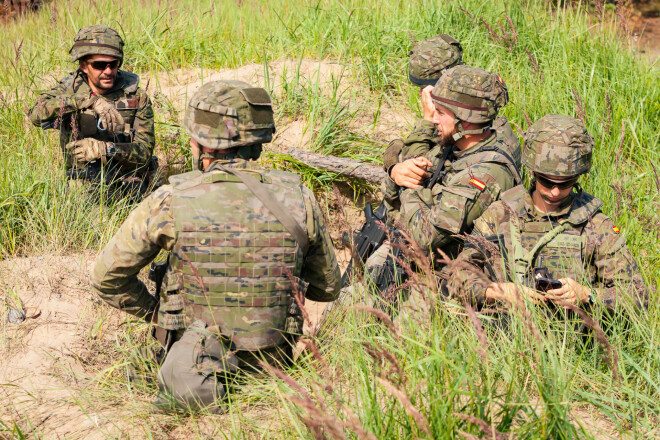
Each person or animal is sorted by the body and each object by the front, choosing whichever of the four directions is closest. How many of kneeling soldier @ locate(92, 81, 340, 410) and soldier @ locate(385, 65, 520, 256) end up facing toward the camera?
0

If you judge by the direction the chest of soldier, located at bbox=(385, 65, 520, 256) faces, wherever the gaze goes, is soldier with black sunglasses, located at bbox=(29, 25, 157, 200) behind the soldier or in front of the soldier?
in front

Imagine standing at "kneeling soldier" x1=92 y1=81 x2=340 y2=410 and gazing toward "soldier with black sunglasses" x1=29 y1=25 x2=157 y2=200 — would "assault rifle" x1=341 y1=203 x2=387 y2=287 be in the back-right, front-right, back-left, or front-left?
front-right

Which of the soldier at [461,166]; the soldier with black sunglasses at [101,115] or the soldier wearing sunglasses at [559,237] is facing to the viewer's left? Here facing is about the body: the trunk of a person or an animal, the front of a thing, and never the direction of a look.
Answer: the soldier

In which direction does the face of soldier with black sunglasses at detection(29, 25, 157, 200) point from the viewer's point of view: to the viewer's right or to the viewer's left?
to the viewer's right

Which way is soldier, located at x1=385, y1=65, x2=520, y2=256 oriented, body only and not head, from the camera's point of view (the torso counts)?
to the viewer's left

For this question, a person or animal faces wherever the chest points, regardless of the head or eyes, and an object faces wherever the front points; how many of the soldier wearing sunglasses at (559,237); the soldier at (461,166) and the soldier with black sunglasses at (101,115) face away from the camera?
0

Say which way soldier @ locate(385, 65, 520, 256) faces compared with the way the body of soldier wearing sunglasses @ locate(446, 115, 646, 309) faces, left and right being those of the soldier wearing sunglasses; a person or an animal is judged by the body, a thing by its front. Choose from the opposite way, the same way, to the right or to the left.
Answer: to the right

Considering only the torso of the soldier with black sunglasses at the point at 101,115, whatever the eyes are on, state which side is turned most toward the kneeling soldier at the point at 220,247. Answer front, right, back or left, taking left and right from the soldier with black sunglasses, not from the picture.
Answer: front

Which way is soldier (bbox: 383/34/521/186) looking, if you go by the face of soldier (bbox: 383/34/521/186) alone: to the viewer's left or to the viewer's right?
to the viewer's left

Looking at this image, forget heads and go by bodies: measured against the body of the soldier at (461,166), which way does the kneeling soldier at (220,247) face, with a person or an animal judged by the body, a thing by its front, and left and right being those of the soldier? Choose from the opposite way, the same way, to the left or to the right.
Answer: to the right

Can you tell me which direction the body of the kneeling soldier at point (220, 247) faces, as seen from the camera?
away from the camera

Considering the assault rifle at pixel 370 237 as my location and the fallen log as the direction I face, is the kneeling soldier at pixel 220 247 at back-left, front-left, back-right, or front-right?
back-left

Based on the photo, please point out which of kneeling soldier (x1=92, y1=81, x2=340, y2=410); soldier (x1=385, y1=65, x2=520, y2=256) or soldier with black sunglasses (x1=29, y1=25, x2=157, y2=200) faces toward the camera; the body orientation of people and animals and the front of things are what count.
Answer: the soldier with black sunglasses

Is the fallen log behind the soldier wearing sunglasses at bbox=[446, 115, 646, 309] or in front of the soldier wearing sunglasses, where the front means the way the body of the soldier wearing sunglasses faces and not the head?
behind

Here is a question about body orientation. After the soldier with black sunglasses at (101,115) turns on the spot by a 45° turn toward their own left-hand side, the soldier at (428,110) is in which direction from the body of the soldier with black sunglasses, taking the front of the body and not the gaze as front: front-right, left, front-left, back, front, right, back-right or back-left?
front

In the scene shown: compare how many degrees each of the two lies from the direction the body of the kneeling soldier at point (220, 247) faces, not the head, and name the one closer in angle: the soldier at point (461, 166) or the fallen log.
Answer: the fallen log

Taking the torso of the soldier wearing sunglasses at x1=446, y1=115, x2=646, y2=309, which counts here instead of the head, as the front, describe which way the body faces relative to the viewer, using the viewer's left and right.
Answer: facing the viewer
